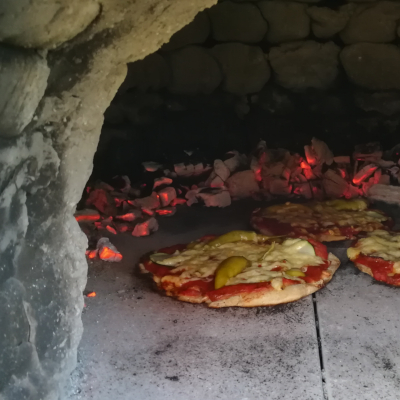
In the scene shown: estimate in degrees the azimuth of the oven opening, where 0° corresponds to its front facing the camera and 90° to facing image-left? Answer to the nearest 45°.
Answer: approximately 0°

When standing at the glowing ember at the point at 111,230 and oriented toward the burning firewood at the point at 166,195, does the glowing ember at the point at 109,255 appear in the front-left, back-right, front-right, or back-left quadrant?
back-right
